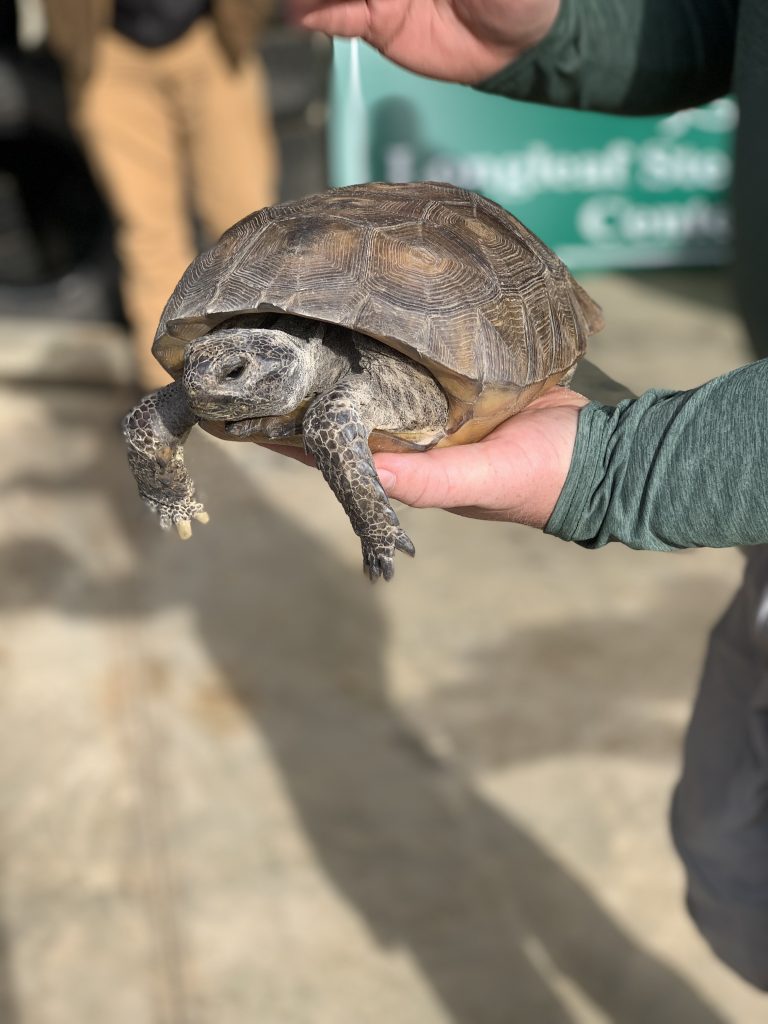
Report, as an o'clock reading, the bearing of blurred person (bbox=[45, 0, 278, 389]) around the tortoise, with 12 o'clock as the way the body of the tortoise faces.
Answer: The blurred person is roughly at 4 o'clock from the tortoise.

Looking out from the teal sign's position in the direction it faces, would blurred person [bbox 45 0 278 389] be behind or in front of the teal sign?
in front

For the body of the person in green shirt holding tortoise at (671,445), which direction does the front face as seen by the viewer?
to the viewer's left

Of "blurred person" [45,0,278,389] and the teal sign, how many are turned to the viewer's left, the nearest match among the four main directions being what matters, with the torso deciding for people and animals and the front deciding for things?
0

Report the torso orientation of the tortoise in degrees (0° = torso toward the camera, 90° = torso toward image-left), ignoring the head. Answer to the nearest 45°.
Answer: approximately 45°

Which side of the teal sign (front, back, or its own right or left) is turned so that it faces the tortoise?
front

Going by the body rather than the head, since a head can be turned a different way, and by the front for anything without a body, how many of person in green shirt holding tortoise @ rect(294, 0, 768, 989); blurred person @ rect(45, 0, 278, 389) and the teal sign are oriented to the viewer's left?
1

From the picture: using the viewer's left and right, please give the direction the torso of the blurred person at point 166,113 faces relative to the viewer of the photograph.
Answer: facing the viewer

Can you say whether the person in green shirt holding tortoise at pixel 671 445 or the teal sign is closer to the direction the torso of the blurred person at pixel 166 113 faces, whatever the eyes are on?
the person in green shirt holding tortoise

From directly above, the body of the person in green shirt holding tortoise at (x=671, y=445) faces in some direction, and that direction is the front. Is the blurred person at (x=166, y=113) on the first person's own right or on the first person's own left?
on the first person's own right

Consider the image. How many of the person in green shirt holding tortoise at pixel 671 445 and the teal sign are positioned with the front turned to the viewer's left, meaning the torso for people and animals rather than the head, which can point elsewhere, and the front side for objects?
1

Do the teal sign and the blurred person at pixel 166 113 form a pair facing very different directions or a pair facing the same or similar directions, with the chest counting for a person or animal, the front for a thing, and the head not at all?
same or similar directions

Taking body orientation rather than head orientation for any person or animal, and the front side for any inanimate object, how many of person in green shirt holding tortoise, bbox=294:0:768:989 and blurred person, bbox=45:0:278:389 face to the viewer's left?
1

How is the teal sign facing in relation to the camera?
toward the camera
